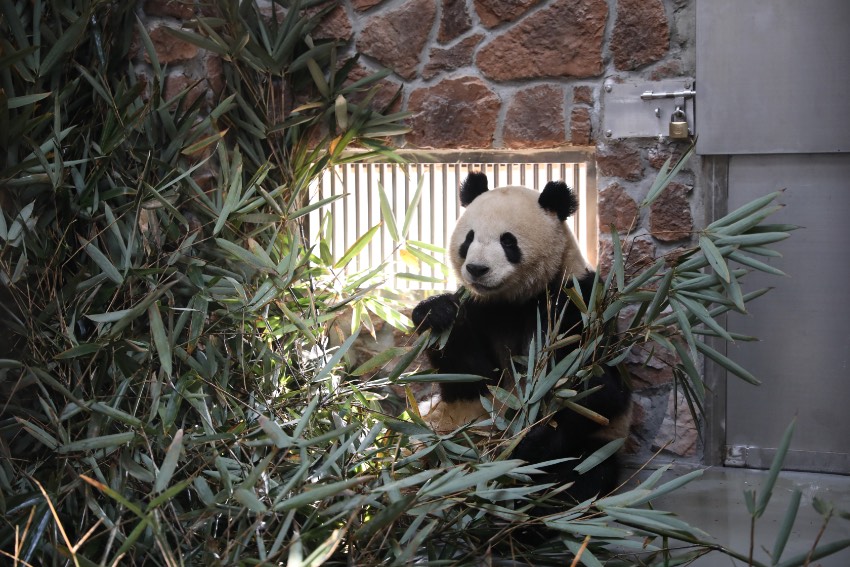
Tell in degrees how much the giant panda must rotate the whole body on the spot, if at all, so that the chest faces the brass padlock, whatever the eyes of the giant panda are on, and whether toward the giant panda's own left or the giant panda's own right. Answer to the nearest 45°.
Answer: approximately 180°

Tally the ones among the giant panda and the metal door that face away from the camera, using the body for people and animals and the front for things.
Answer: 0

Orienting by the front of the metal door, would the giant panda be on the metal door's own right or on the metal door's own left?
on the metal door's own right

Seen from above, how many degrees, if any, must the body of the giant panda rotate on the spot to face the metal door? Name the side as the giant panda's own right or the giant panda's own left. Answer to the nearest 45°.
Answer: approximately 135° to the giant panda's own left

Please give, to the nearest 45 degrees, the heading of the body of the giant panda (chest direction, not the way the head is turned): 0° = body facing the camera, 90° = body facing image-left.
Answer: approximately 45°
